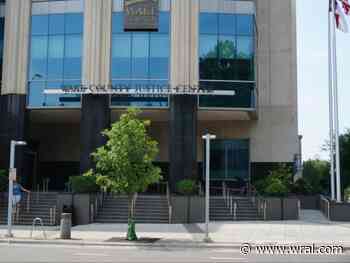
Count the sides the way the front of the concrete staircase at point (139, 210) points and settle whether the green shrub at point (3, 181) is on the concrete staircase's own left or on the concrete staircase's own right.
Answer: on the concrete staircase's own right

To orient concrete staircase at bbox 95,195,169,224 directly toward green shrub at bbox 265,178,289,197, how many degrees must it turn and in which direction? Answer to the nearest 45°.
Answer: approximately 90° to its left

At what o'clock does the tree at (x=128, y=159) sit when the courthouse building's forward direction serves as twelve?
The tree is roughly at 12 o'clock from the courthouse building.

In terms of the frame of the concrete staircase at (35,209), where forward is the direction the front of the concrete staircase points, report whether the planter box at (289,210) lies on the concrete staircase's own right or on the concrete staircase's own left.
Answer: on the concrete staircase's own left

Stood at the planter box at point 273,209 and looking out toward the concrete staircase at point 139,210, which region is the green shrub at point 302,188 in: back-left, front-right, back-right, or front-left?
back-right

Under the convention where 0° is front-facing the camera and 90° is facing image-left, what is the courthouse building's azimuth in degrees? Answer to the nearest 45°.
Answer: approximately 0°

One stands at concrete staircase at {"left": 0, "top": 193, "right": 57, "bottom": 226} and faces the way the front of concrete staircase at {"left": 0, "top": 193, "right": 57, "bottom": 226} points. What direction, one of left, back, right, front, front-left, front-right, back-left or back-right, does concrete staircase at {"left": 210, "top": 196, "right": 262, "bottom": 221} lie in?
left

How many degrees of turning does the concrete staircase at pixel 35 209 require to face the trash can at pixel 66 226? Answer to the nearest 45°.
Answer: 0° — it already faces it
